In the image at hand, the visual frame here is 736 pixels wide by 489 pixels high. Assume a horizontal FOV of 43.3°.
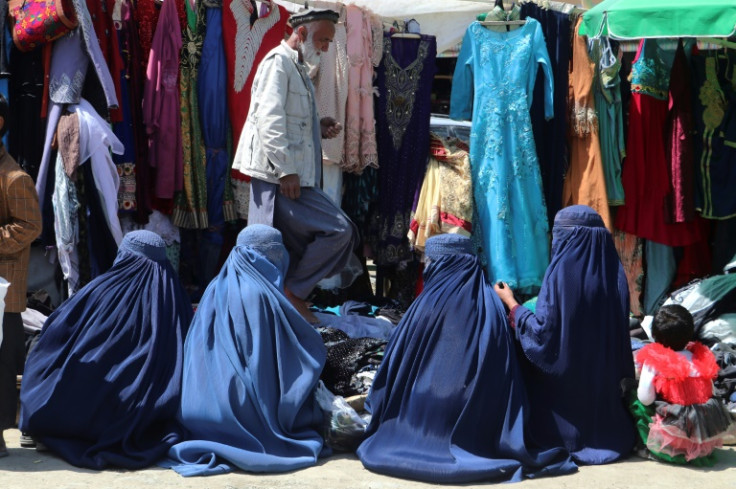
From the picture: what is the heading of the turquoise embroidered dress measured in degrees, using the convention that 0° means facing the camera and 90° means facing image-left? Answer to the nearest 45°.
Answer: approximately 0°

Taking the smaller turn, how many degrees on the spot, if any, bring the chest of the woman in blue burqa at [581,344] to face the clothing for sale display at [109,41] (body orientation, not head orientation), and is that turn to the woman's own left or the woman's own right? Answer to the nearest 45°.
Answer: approximately 45° to the woman's own left

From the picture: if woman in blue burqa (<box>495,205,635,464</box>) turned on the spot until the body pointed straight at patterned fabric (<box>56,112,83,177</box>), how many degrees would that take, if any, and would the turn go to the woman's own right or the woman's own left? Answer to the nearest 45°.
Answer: approximately 45° to the woman's own left

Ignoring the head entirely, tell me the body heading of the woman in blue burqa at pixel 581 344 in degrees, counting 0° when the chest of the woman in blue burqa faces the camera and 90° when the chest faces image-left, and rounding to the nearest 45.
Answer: approximately 135°

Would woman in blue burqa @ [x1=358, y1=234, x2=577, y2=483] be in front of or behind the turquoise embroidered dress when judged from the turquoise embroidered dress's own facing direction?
in front

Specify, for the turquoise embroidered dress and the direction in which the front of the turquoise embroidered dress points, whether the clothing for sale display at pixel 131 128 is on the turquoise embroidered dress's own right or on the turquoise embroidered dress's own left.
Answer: on the turquoise embroidered dress's own right

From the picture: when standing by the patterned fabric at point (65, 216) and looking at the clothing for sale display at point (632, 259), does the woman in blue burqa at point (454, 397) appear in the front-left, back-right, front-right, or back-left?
front-right

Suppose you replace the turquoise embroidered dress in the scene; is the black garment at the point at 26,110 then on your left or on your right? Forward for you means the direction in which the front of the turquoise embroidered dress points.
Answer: on your right

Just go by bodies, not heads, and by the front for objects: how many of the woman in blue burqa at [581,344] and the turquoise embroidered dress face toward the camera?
1

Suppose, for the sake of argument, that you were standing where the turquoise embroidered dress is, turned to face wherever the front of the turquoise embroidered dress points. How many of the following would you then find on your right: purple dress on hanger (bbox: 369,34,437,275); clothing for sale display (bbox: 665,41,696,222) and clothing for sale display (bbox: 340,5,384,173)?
2

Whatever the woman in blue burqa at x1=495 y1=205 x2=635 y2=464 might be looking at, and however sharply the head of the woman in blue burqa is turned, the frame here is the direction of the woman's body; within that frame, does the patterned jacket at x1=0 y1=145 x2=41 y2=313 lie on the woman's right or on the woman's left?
on the woman's left

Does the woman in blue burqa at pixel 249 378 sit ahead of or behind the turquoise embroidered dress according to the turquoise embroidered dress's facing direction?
ahead

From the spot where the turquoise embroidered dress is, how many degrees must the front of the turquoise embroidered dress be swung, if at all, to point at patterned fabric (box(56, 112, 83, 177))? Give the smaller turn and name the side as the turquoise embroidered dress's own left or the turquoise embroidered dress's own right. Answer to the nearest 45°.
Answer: approximately 45° to the turquoise embroidered dress's own right

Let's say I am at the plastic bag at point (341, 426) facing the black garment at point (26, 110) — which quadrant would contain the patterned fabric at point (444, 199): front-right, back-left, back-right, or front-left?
front-right

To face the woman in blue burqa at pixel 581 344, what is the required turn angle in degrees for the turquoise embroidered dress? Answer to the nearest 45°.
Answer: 0° — it already faces them

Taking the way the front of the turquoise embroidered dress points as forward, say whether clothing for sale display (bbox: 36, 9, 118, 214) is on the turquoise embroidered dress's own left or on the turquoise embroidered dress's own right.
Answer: on the turquoise embroidered dress's own right
